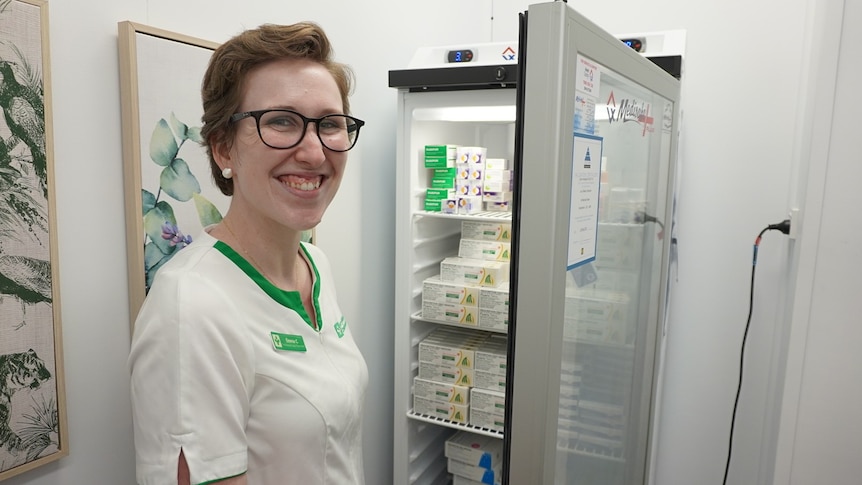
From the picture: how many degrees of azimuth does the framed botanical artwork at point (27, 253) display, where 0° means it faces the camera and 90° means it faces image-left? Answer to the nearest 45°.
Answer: approximately 315°

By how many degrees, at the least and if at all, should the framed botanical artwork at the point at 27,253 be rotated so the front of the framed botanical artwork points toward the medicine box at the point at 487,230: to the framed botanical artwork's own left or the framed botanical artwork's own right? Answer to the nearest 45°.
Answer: approximately 45° to the framed botanical artwork's own left

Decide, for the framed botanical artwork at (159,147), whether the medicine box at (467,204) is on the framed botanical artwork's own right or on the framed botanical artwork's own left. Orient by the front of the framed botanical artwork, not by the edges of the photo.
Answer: on the framed botanical artwork's own left

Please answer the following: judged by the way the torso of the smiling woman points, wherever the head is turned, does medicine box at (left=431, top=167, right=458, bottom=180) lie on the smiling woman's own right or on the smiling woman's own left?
on the smiling woman's own left

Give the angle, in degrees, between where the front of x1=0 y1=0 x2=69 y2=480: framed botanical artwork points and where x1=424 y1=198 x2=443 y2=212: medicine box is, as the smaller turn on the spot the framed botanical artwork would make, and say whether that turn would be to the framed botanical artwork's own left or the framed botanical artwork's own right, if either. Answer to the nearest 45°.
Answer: approximately 45° to the framed botanical artwork's own left

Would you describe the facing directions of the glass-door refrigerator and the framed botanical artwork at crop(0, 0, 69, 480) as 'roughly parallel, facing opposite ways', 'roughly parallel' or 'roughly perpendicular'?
roughly perpendicular

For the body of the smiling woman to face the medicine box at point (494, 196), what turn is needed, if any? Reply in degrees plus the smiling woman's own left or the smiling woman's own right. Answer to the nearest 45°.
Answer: approximately 90° to the smiling woman's own left

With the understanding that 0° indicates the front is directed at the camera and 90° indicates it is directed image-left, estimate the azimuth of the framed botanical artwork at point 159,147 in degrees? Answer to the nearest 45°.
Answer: approximately 315°

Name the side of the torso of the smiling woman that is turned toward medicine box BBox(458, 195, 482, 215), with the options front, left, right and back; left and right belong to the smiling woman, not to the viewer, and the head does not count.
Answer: left

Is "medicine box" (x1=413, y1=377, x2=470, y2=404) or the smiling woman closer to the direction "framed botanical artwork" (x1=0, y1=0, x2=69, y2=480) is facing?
the smiling woman
